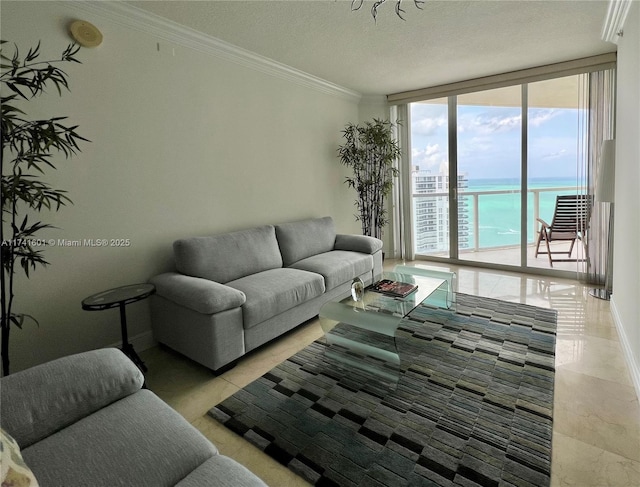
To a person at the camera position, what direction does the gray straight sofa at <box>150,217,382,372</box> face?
facing the viewer and to the right of the viewer

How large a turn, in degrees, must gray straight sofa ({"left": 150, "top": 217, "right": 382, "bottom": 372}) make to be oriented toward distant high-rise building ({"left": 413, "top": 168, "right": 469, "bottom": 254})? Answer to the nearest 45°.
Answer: approximately 90° to its left

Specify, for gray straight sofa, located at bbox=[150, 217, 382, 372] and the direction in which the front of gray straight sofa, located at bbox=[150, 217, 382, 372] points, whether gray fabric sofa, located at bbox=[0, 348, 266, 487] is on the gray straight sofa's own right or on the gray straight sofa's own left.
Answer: on the gray straight sofa's own right

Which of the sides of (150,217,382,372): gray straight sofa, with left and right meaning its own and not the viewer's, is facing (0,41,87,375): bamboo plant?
right

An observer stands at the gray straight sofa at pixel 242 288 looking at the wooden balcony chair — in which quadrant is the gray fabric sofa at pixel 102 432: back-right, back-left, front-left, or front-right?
back-right

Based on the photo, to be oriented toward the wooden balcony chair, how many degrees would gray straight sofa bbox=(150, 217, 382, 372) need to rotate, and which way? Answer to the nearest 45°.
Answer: approximately 45° to its left

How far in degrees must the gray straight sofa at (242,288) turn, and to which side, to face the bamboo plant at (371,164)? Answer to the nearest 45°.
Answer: approximately 90° to its left

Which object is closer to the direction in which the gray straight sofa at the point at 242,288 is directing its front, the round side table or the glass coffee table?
the glass coffee table

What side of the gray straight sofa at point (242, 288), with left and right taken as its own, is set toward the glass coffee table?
front
